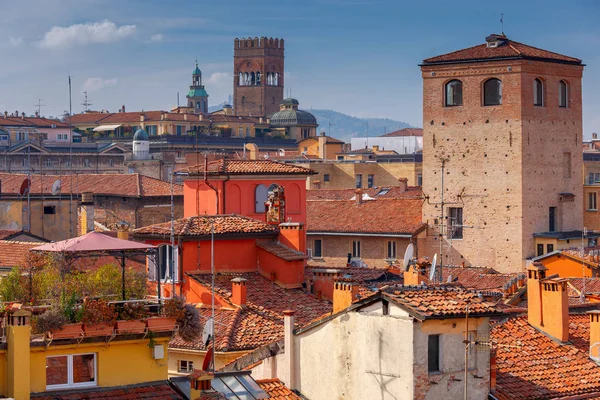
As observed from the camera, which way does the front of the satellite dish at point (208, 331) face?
facing away from the viewer and to the left of the viewer

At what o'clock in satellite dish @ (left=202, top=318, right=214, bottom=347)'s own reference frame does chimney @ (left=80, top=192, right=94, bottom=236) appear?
The chimney is roughly at 1 o'clock from the satellite dish.

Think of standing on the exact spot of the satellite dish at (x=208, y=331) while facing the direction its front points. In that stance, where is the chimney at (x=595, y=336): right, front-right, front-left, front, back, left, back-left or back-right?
back-right
